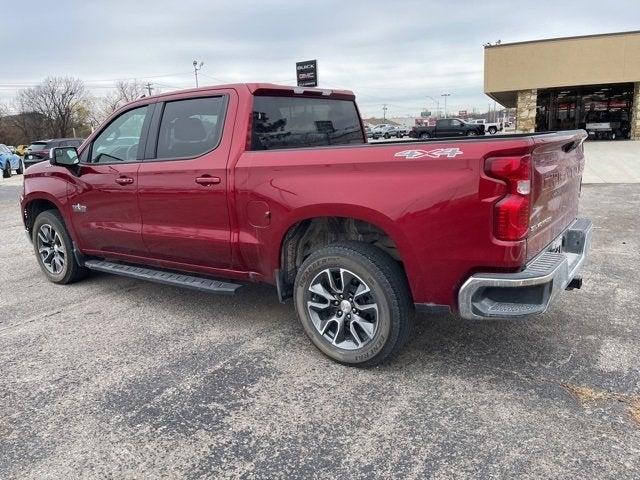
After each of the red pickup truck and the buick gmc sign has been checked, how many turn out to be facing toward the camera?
1

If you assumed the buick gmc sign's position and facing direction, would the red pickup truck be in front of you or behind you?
in front

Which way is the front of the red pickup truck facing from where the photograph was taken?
facing away from the viewer and to the left of the viewer

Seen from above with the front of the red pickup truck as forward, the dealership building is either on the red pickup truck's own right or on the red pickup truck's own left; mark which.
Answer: on the red pickup truck's own right

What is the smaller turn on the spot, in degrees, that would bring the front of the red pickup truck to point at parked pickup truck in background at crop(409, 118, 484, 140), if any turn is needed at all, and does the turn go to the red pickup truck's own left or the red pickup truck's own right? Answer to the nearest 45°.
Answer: approximately 45° to the red pickup truck's own right

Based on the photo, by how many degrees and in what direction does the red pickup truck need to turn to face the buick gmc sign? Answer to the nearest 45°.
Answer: approximately 45° to its right

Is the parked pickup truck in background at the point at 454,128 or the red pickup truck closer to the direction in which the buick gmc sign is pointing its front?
the red pickup truck

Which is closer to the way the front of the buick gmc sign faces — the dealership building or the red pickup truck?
the red pickup truck

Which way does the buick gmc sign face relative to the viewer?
toward the camera

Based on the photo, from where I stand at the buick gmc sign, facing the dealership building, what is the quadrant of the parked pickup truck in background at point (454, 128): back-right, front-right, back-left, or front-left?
front-left
